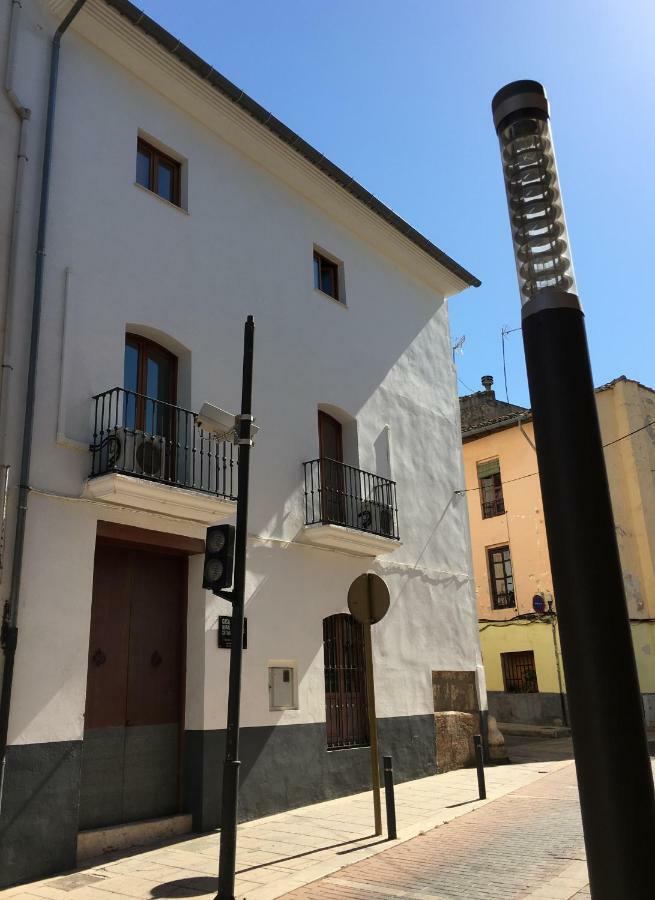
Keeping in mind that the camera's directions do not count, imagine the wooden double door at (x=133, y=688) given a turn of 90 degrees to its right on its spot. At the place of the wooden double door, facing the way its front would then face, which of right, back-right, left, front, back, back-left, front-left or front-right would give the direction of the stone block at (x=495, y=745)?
back

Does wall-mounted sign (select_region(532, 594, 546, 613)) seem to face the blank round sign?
yes

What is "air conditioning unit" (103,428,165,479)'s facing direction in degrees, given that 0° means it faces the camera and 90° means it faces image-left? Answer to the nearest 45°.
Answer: approximately 315°

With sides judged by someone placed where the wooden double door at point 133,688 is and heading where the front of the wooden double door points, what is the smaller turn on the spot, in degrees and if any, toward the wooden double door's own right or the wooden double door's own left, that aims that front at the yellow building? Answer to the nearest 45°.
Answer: approximately 90° to the wooden double door's own left

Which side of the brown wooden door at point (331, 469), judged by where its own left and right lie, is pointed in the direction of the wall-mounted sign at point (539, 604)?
left

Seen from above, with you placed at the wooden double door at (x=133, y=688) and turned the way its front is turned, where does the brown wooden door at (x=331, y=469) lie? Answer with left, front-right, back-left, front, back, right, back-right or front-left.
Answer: left

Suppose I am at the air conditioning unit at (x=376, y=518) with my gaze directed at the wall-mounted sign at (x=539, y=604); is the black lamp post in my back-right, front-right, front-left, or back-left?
back-right

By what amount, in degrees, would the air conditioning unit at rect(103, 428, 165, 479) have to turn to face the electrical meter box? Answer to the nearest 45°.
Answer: approximately 90° to its left

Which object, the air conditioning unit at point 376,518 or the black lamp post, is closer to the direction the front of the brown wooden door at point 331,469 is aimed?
the black lamp post

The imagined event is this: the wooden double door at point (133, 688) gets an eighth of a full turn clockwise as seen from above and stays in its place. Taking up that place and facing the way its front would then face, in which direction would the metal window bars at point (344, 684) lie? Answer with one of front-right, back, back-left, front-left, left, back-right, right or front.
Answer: back-left

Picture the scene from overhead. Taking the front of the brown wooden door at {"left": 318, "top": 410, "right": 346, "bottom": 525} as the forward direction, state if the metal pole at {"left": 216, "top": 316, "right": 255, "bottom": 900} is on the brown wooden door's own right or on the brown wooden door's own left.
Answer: on the brown wooden door's own right

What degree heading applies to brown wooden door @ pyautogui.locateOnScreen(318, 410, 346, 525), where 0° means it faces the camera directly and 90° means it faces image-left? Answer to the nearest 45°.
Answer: approximately 315°
